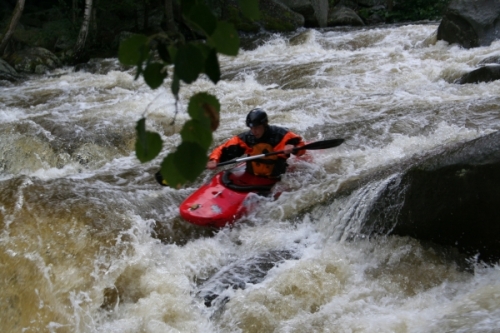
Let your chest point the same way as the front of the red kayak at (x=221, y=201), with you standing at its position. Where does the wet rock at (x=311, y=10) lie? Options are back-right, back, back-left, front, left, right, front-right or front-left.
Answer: back-right

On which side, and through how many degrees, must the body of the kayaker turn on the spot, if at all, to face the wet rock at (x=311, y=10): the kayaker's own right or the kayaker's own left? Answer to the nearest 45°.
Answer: approximately 135° to the kayaker's own right

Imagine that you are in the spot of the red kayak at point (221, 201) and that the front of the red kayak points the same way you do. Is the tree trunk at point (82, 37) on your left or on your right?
on your right

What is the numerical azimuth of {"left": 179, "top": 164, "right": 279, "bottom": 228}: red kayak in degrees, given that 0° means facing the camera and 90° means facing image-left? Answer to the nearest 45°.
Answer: approximately 45°

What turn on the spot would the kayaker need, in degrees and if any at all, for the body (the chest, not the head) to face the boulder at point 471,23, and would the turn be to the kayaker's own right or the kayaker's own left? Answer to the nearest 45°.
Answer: approximately 180°

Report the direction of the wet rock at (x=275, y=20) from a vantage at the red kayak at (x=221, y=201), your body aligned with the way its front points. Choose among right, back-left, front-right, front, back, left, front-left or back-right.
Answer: back-right

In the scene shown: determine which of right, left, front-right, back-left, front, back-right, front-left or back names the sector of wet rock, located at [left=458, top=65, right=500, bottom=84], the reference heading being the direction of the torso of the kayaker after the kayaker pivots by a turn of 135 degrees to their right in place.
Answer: front-right

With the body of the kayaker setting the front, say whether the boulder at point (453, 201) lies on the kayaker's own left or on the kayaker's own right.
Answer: on the kayaker's own left

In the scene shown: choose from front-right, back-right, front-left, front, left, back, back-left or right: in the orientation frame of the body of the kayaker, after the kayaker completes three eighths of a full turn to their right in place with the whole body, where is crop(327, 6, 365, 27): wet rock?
front

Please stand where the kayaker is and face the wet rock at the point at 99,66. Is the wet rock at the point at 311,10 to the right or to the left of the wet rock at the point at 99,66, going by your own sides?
right

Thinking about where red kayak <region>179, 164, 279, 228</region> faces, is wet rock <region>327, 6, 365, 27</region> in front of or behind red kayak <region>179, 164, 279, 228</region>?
behind

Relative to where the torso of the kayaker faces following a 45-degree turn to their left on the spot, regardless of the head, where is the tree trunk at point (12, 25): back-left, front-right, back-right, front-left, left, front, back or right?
back-right

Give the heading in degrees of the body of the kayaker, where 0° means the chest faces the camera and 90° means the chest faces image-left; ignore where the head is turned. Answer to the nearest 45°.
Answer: approximately 45°

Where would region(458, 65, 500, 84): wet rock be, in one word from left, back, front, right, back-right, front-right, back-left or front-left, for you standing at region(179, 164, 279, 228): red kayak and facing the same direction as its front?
back

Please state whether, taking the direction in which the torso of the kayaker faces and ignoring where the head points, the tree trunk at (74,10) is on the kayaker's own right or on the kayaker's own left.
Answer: on the kayaker's own right

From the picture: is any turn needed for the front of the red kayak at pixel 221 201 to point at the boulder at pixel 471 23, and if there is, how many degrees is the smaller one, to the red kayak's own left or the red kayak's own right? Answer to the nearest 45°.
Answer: approximately 180°

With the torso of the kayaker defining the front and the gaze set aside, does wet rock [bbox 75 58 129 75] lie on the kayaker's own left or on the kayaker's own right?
on the kayaker's own right
